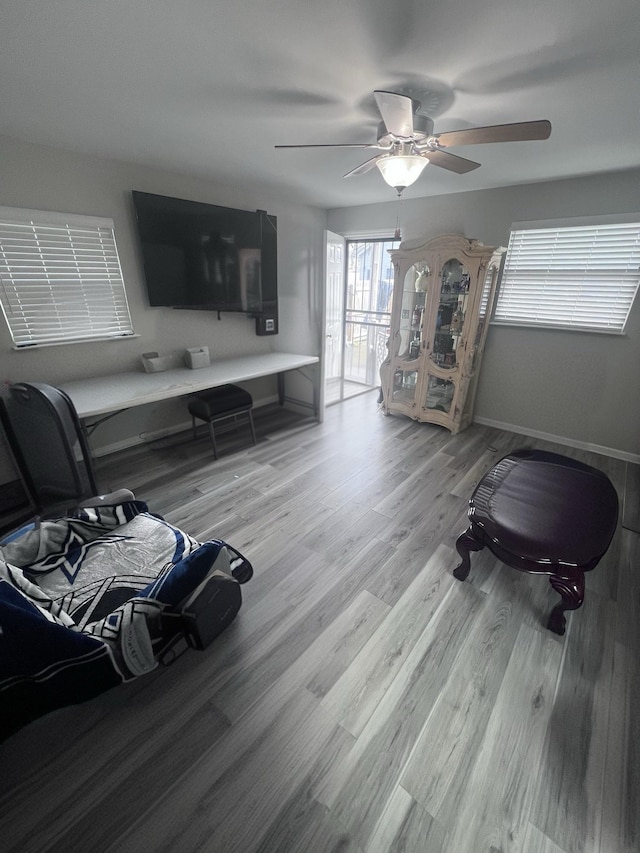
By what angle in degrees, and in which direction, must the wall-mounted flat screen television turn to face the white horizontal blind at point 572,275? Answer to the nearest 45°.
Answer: approximately 45° to its left

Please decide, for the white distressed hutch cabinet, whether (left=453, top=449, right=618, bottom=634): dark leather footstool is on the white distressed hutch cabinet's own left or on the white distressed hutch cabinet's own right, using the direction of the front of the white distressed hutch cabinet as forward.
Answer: on the white distressed hutch cabinet's own left

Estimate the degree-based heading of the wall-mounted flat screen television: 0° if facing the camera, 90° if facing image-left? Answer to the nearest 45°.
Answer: approximately 315°

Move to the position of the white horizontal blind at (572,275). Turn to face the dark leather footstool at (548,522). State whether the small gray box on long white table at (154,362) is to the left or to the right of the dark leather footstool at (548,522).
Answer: right

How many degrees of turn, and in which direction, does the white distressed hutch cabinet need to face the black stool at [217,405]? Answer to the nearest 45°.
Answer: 0° — it already faces it
